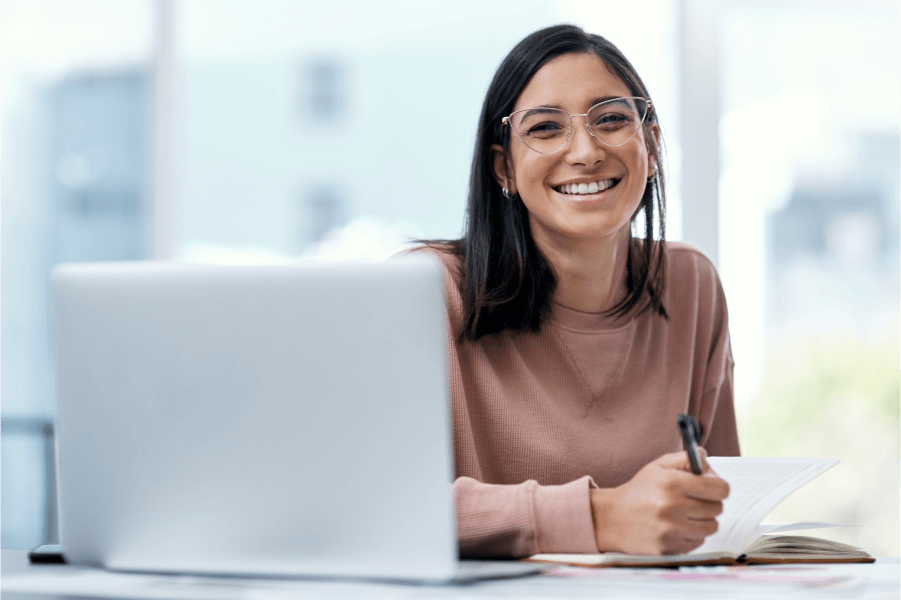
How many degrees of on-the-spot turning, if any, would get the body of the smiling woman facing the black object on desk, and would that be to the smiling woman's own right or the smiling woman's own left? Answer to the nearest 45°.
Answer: approximately 45° to the smiling woman's own right

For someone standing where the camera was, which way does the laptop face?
facing away from the viewer and to the right of the viewer

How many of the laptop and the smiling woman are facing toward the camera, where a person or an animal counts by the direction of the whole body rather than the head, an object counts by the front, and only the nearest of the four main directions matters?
1

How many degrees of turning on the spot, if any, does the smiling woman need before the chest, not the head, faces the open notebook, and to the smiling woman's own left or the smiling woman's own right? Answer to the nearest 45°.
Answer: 0° — they already face it

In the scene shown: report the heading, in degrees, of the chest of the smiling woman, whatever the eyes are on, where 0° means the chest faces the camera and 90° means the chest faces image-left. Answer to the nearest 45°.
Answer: approximately 0°
